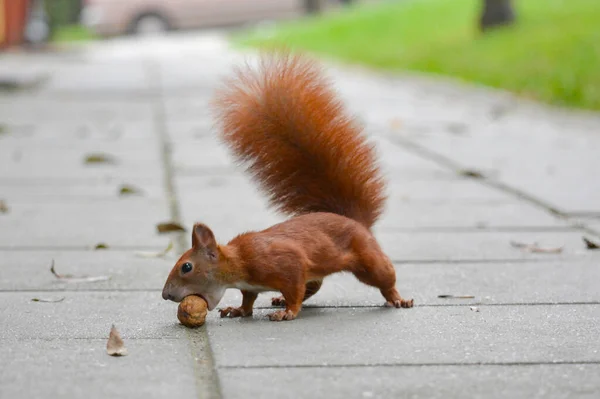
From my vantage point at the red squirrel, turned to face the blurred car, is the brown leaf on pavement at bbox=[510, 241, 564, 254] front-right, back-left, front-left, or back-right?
front-right

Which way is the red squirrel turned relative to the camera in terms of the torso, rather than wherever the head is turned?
to the viewer's left

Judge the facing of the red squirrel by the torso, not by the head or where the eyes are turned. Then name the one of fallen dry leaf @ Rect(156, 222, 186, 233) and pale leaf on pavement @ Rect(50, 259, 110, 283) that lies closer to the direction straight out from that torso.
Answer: the pale leaf on pavement

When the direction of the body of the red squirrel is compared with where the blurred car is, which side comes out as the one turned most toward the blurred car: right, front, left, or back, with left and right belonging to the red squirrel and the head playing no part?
right

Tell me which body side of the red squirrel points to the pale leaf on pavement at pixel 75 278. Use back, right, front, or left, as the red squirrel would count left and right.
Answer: front

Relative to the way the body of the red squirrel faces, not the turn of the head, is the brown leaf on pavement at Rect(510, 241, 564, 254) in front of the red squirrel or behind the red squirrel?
behind

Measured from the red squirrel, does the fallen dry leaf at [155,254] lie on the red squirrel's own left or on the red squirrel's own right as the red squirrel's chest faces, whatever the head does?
on the red squirrel's own right
